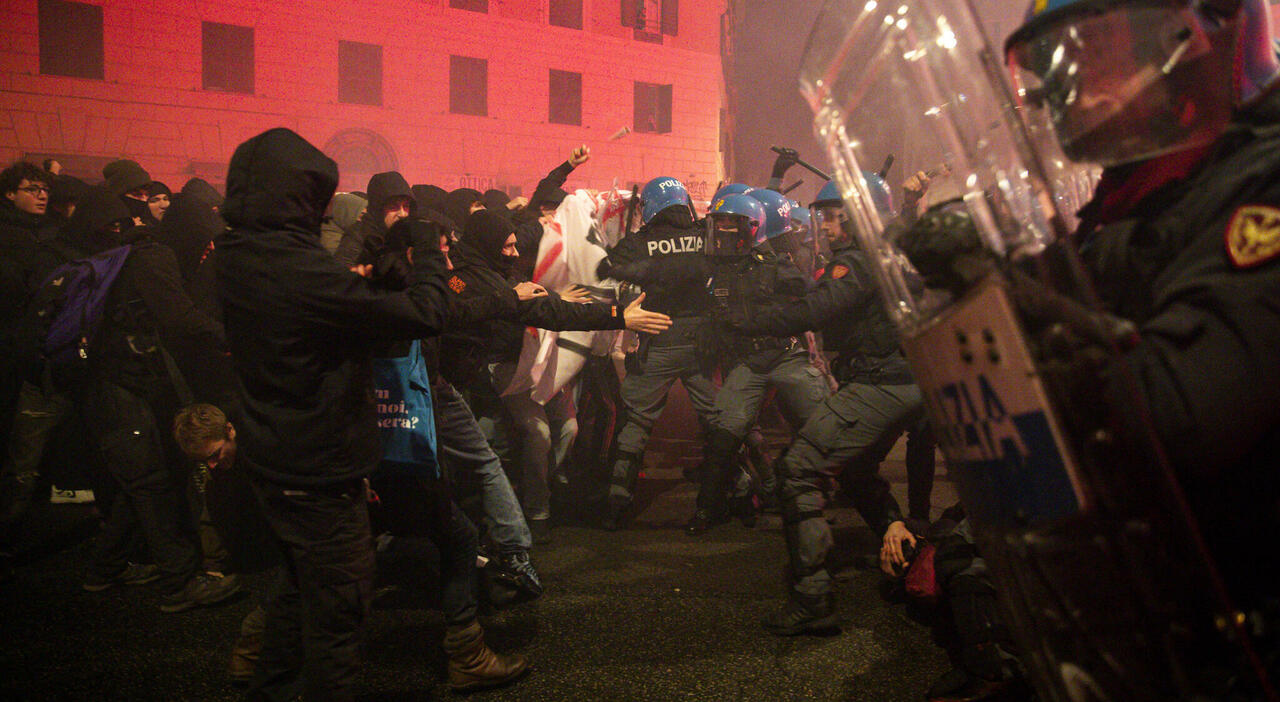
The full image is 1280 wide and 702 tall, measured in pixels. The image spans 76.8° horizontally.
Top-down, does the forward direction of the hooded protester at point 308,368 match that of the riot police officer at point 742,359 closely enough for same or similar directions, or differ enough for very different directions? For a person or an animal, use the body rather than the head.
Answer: very different directions

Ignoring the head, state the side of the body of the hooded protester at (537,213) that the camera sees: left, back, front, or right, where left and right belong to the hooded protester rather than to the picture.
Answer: right

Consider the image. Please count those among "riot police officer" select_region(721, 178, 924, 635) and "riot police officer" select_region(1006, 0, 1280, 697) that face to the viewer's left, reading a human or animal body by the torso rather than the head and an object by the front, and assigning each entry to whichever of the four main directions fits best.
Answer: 2

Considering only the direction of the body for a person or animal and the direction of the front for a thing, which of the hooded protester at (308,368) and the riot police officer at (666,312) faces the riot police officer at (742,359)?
the hooded protester

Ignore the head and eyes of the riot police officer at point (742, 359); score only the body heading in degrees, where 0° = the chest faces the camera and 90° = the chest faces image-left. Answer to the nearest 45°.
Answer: approximately 45°

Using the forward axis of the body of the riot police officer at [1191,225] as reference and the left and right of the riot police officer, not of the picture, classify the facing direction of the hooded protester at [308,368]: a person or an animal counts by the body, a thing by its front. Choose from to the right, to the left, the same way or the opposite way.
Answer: to the right

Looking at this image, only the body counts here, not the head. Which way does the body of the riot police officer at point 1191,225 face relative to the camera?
to the viewer's left

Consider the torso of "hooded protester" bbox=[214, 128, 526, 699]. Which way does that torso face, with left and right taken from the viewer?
facing away from the viewer and to the right of the viewer

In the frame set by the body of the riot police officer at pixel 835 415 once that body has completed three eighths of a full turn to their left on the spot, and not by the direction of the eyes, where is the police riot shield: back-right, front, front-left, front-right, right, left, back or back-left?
front-right

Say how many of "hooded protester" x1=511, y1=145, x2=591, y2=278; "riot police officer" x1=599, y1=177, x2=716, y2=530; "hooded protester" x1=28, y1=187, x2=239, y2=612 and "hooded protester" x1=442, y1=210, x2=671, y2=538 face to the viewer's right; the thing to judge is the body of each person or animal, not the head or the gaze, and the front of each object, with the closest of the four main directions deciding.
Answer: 3

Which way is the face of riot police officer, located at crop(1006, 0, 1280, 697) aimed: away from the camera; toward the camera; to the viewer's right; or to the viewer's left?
to the viewer's left

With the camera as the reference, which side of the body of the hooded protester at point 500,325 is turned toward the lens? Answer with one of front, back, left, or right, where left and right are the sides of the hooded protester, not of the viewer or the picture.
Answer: right

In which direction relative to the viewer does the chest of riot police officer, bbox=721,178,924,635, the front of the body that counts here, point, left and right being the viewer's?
facing to the left of the viewer
